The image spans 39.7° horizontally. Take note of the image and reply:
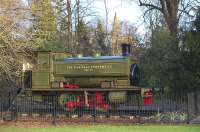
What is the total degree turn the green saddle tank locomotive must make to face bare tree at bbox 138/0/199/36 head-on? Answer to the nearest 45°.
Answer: approximately 45° to its left

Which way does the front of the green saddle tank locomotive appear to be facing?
to the viewer's right
